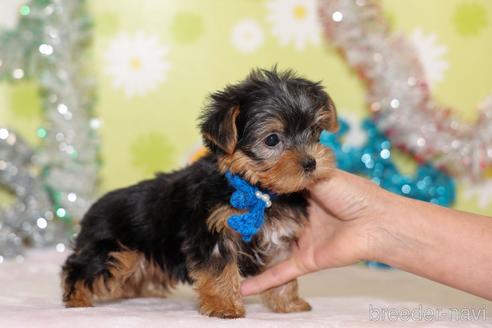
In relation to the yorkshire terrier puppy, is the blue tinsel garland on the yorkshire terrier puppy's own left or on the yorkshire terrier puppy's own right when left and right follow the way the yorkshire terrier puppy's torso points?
on the yorkshire terrier puppy's own left

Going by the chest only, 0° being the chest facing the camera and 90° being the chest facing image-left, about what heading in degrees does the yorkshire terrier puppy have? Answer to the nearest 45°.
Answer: approximately 315°

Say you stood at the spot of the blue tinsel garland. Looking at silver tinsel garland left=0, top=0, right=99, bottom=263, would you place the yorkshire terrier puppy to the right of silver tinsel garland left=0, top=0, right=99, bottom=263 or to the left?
left

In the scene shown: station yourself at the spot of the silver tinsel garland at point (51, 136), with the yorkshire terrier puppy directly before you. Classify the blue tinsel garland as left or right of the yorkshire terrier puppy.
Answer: left

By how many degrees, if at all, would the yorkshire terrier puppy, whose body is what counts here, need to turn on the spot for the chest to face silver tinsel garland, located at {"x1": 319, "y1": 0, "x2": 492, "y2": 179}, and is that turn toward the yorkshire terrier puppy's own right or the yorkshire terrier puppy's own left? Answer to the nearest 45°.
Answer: approximately 90° to the yorkshire terrier puppy's own left

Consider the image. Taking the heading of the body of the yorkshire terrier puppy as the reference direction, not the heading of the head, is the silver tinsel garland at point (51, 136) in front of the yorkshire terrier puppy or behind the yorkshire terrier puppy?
behind

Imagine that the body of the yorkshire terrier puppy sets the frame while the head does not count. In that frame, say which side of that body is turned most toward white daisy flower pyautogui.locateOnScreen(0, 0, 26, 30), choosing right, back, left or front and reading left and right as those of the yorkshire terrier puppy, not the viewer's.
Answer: back

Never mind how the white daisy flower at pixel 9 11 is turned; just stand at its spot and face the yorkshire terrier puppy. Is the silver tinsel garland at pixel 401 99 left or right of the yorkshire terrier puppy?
left
